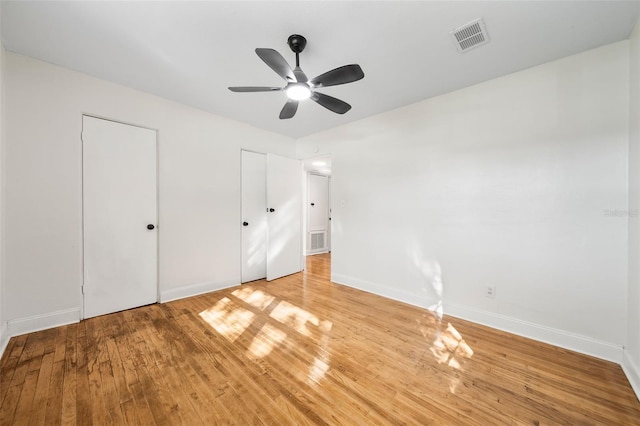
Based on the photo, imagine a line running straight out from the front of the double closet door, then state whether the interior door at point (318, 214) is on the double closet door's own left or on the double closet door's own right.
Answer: on the double closet door's own left

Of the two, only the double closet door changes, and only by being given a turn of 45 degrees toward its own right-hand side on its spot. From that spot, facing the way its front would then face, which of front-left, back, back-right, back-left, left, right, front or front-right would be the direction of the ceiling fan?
front

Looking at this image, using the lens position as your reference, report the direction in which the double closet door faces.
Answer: facing the viewer and to the right of the viewer

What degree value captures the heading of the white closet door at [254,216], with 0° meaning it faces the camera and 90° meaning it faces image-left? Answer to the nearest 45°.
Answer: approximately 315°

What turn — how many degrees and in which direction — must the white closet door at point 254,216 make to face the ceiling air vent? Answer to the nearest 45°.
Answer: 0° — it already faces it

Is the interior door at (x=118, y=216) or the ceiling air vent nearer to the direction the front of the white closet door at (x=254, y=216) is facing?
the ceiling air vent

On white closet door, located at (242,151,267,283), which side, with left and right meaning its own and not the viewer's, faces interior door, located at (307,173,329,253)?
left

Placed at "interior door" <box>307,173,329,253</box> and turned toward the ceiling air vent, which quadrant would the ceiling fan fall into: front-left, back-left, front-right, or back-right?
front-right

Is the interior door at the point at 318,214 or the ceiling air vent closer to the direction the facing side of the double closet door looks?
the ceiling air vent

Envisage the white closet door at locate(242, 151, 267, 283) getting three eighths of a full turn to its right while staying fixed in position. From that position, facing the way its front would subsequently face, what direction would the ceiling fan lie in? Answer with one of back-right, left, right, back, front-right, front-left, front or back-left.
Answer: left
